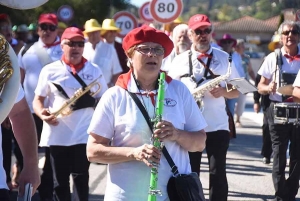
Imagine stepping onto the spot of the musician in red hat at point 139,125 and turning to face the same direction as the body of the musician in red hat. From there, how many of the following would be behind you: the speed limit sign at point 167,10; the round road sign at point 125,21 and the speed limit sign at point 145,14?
3

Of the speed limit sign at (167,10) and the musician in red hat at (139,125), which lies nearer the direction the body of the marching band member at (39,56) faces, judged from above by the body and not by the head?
the musician in red hat

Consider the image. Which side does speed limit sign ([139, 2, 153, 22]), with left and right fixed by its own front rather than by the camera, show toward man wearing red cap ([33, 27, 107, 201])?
front

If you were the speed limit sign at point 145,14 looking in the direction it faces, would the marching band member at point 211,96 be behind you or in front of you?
in front

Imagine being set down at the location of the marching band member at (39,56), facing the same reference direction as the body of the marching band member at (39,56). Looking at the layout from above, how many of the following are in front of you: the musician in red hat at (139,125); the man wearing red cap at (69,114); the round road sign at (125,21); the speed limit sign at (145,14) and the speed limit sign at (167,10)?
2

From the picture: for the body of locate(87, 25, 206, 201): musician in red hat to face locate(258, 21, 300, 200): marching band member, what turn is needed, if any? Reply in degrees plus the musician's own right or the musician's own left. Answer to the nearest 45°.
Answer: approximately 135° to the musician's own left

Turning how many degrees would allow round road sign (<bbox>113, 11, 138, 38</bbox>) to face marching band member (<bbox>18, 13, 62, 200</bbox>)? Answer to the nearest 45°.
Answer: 0° — it already faces them

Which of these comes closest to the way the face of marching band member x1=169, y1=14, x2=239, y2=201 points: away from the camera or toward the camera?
toward the camera

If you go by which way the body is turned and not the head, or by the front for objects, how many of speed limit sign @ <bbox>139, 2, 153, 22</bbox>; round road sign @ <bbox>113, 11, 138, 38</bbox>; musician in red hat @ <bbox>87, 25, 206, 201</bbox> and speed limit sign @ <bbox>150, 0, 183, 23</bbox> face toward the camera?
4

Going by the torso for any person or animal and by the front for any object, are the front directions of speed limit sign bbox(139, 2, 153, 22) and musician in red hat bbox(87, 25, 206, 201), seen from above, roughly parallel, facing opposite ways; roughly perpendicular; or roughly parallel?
roughly parallel

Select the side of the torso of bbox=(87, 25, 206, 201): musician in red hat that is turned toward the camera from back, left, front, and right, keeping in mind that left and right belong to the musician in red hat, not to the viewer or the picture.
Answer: front

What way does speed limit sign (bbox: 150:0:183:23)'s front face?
toward the camera

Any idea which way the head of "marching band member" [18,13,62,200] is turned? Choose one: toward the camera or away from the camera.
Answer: toward the camera

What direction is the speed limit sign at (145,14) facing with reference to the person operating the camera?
facing the viewer

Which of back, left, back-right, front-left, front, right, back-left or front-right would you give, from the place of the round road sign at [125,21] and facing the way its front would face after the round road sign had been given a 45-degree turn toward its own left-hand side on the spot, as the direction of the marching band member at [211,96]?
front-right

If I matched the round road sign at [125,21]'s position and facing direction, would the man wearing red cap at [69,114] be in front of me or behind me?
in front

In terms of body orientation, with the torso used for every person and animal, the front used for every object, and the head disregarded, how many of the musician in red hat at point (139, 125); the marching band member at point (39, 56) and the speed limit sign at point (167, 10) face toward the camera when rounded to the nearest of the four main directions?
3

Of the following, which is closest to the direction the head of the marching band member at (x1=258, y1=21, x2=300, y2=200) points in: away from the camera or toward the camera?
toward the camera
